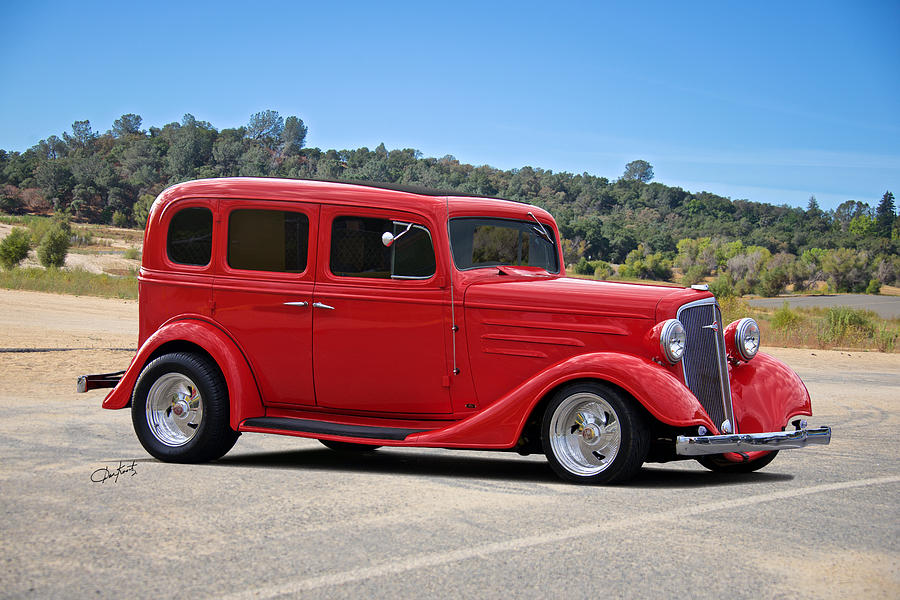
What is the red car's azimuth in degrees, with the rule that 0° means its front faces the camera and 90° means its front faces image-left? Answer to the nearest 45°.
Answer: approximately 315°
